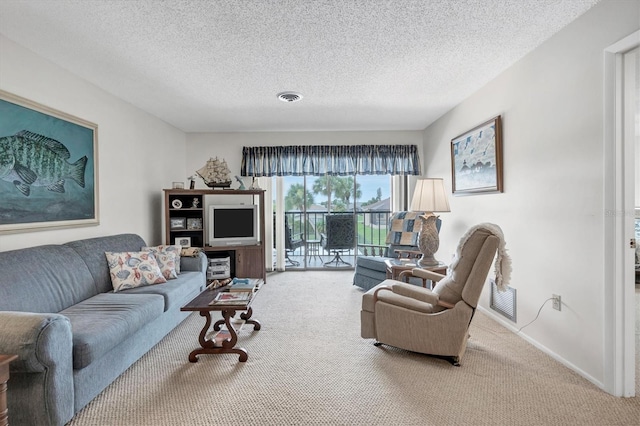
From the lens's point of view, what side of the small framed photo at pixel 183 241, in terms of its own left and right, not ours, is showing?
front

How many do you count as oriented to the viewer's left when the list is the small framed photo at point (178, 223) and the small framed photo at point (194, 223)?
0

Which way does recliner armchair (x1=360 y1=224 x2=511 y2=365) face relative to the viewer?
to the viewer's left

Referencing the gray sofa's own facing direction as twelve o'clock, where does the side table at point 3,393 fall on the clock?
The side table is roughly at 2 o'clock from the gray sofa.

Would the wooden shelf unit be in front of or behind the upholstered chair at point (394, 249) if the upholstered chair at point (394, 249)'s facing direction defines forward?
in front

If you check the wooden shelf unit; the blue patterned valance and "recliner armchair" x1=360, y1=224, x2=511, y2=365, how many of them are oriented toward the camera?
2

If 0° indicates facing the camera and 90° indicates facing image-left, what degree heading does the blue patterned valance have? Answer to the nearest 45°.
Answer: approximately 0°

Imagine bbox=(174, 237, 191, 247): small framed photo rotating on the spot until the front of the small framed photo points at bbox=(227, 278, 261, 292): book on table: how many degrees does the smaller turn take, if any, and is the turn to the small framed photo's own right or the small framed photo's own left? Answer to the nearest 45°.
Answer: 0° — it already faces it

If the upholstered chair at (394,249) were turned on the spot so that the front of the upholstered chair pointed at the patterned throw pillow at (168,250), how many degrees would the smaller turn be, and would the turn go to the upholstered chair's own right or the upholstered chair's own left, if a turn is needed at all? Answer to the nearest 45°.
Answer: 0° — it already faces it

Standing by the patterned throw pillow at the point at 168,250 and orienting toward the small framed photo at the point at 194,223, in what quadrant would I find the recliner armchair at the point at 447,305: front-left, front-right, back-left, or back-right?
back-right

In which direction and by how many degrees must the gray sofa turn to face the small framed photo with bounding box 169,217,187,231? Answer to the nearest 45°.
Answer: approximately 90° to its left
